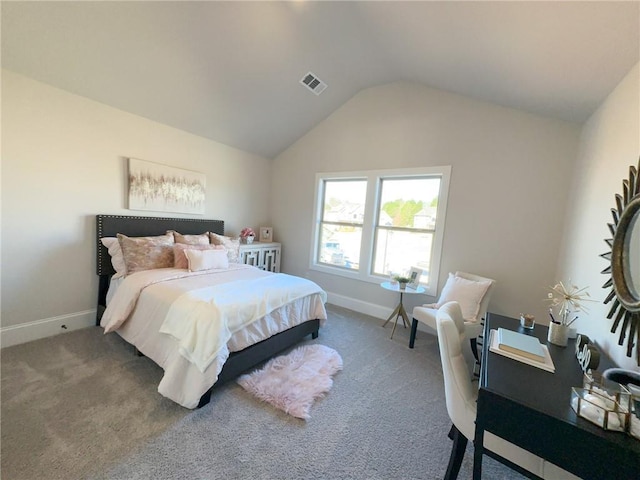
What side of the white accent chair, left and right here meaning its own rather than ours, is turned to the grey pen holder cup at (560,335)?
left

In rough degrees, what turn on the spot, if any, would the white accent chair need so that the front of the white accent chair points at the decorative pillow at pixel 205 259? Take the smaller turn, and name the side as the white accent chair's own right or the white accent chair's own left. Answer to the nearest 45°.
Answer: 0° — it already faces it

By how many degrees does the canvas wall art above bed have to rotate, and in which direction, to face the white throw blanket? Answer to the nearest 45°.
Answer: approximately 45° to its right

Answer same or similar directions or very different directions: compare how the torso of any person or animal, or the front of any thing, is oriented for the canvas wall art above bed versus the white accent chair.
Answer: very different directions

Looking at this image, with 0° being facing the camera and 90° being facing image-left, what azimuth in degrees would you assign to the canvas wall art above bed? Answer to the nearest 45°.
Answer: approximately 315°

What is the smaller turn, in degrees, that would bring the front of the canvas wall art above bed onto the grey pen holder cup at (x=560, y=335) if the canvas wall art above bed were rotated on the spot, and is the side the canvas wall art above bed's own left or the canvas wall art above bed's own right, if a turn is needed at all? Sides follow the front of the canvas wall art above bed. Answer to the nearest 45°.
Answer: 0° — it already faces it

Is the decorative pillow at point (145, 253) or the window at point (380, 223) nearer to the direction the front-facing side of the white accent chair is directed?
the decorative pillow

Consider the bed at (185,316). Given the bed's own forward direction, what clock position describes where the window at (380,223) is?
The window is roughly at 10 o'clock from the bed.
